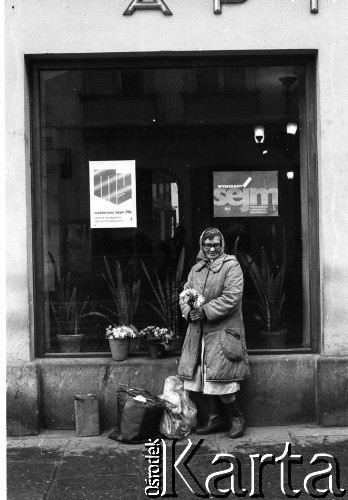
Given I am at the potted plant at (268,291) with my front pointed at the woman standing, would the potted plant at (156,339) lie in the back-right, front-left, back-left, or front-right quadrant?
front-right

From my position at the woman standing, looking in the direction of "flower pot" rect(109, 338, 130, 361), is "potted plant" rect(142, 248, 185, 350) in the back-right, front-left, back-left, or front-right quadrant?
front-right

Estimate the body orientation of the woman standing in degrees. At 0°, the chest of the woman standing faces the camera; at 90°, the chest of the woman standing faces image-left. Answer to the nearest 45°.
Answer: approximately 45°

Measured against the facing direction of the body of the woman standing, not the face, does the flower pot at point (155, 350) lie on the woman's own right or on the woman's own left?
on the woman's own right

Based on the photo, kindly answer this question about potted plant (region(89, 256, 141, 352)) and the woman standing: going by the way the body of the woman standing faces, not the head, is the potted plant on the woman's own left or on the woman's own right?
on the woman's own right

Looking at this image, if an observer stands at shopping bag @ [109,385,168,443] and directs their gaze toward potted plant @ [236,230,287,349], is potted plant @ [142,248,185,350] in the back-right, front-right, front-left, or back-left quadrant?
front-left

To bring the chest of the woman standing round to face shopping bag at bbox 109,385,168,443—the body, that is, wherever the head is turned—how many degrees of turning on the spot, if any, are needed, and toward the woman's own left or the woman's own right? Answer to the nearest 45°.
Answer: approximately 45° to the woman's own right

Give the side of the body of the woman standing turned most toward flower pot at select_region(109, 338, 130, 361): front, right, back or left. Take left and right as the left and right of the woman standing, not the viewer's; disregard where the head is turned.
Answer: right

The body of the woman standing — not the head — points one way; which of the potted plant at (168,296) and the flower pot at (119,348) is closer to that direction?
the flower pot

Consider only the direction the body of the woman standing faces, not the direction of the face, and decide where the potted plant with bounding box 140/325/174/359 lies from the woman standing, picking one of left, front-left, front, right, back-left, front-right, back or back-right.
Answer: right

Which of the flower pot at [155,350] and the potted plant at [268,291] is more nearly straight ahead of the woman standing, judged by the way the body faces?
the flower pot

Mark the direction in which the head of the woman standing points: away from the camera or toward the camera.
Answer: toward the camera

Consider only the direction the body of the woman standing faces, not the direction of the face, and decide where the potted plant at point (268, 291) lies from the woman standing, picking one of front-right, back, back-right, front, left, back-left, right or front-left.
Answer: back
